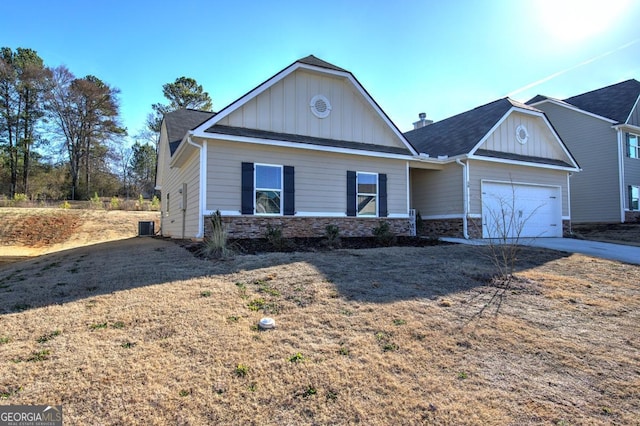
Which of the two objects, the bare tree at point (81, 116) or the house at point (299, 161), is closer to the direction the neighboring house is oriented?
the house

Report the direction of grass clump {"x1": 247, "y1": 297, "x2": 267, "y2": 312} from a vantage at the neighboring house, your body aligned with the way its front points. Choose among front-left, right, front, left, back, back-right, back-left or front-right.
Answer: front-right

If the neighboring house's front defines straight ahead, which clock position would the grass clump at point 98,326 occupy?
The grass clump is roughly at 2 o'clock from the neighboring house.

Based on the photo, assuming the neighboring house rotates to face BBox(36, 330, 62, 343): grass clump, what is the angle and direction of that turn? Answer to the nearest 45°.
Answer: approximately 45° to its right

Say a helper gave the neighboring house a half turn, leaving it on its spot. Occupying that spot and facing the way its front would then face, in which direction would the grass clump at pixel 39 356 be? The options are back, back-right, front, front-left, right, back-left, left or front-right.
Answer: back-left

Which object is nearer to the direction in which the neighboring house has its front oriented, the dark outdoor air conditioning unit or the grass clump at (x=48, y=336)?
the grass clump

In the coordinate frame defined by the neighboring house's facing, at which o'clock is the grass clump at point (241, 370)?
The grass clump is roughly at 2 o'clock from the neighboring house.

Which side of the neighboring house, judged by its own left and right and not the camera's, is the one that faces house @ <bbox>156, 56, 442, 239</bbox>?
right

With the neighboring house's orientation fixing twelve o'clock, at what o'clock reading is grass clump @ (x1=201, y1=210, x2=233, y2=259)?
The grass clump is roughly at 2 o'clock from the neighboring house.

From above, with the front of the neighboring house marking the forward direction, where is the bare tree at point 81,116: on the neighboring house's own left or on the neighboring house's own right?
on the neighboring house's own right

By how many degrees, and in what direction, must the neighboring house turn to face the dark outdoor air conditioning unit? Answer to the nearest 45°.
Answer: approximately 90° to its right

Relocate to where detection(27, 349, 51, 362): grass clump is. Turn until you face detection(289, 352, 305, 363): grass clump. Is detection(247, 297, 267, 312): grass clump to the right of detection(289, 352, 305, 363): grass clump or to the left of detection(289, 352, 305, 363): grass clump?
left

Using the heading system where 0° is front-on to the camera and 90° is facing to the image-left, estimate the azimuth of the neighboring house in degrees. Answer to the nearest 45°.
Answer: approximately 315°
